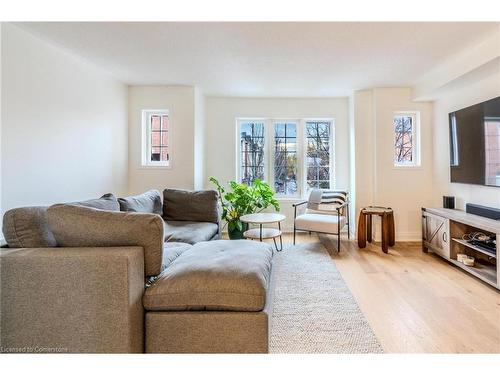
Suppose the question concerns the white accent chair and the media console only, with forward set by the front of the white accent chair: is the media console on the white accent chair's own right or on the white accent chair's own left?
on the white accent chair's own left

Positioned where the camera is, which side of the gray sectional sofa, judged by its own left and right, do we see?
right

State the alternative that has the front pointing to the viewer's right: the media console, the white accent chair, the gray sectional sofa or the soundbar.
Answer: the gray sectional sofa

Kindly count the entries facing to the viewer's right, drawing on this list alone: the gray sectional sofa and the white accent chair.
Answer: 1

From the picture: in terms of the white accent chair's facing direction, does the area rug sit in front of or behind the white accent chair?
in front

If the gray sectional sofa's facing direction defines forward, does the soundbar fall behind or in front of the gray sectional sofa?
in front

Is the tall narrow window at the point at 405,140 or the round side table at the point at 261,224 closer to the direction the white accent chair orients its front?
the round side table

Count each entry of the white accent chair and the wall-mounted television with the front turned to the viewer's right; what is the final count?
0

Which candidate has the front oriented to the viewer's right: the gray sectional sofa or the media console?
the gray sectional sofa

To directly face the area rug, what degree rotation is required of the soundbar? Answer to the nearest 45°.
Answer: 0° — it already faces it

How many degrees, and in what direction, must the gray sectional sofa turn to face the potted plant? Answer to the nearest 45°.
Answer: approximately 45° to its left

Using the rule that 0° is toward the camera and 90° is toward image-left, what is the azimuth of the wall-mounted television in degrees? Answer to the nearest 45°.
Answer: approximately 45°

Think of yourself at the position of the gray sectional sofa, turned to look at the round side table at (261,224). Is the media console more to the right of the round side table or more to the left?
right
